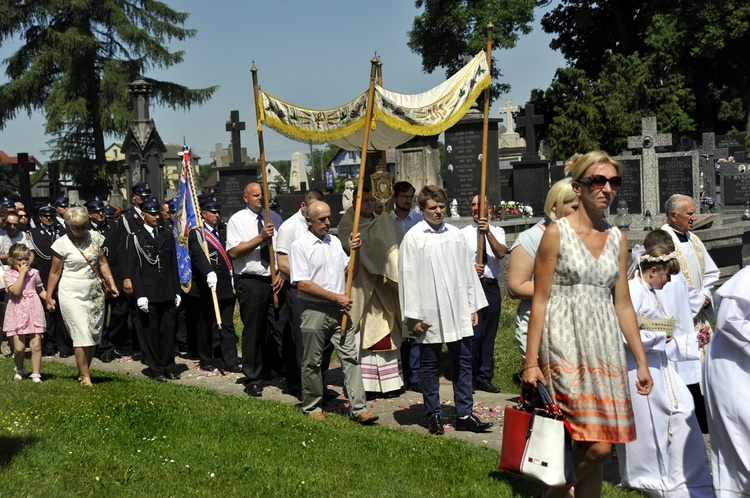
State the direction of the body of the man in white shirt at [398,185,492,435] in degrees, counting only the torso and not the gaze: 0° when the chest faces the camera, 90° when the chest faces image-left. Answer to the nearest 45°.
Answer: approximately 315°

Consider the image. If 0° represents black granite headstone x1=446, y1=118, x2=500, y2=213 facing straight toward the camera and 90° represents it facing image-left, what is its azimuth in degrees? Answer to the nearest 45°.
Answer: approximately 0°

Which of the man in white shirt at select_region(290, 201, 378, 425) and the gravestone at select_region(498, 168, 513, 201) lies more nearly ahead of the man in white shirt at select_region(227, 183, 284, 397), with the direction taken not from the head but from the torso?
the man in white shirt

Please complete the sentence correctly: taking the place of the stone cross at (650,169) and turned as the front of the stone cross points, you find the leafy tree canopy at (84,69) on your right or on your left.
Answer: on your right

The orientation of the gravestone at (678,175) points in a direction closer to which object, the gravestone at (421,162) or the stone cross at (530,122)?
the gravestone

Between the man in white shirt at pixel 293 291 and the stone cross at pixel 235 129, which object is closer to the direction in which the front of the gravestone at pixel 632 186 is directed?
the man in white shirt
